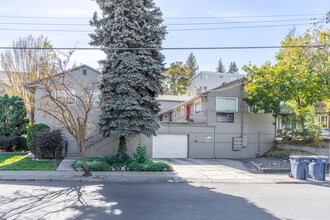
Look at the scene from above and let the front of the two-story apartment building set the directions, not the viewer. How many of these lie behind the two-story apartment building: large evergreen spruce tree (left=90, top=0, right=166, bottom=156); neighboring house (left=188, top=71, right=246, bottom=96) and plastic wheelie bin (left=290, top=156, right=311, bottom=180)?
1

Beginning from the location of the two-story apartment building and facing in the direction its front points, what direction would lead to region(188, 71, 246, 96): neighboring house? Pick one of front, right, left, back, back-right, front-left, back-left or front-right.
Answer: back

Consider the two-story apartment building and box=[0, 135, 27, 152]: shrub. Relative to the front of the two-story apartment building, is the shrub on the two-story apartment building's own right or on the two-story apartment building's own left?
on the two-story apartment building's own right

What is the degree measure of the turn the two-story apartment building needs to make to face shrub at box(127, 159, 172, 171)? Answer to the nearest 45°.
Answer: approximately 45° to its right

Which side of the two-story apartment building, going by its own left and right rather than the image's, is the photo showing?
front

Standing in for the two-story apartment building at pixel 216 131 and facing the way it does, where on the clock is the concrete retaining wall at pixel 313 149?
The concrete retaining wall is roughly at 10 o'clock from the two-story apartment building.

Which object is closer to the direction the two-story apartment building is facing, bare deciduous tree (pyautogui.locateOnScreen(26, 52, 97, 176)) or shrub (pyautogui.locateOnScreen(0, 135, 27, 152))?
the bare deciduous tree

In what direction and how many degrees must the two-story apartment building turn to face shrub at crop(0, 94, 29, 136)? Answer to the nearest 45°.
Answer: approximately 90° to its right

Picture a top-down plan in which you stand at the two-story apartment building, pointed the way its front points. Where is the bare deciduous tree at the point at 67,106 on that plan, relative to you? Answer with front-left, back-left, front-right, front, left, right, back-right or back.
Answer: front-right
